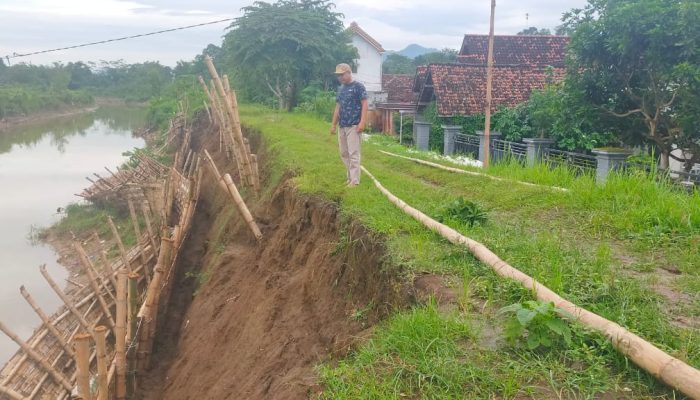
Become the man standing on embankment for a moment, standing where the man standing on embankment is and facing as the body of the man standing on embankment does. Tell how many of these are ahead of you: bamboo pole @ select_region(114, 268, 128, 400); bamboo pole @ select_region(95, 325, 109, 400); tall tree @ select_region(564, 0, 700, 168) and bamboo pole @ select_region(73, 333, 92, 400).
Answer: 3

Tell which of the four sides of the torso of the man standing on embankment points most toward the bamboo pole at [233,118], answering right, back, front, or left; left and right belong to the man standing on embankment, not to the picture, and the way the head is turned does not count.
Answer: right

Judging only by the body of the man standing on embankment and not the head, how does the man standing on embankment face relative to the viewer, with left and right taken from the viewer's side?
facing the viewer and to the left of the viewer

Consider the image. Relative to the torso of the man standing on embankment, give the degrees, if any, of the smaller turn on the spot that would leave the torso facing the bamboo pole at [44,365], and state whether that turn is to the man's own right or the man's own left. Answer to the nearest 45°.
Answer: approximately 45° to the man's own right

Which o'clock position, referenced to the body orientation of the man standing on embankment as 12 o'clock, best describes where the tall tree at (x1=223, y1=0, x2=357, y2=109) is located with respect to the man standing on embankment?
The tall tree is roughly at 4 o'clock from the man standing on embankment.

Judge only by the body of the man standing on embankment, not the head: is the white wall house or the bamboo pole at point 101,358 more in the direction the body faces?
the bamboo pole

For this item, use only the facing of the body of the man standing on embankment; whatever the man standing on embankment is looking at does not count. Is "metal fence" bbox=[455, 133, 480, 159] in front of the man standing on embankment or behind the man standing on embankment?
behind

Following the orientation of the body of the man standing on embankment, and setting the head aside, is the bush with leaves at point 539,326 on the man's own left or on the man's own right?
on the man's own left

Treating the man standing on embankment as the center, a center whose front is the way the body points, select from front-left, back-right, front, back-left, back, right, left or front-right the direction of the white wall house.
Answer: back-right

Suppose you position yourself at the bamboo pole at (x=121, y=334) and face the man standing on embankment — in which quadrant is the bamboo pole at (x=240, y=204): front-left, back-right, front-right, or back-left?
front-left

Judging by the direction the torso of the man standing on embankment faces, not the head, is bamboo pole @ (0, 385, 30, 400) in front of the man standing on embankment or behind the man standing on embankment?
in front

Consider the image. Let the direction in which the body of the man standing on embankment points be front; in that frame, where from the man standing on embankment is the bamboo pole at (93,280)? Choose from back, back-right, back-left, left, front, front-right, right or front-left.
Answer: front-right

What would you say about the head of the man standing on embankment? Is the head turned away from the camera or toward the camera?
toward the camera

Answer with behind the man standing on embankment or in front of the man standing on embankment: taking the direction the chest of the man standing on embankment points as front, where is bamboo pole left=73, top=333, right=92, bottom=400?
in front

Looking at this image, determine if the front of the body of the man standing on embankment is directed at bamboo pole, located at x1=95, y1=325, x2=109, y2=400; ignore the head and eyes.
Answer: yes

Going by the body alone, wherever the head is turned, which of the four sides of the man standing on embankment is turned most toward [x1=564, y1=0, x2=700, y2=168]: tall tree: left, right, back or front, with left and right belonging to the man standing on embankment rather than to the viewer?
back
